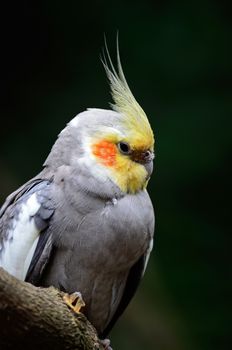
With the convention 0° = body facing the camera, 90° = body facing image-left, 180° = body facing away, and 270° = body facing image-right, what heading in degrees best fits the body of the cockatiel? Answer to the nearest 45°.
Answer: approximately 315°
